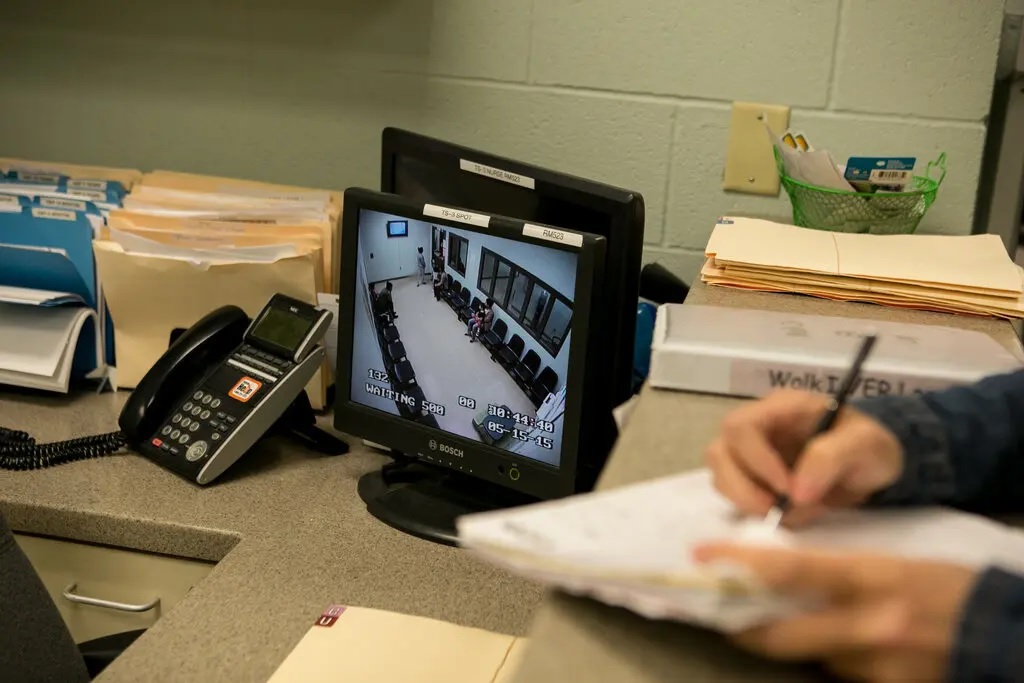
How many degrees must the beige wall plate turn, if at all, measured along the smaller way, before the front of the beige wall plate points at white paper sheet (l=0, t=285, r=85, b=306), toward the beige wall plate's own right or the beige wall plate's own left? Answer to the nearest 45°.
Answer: approximately 90° to the beige wall plate's own right

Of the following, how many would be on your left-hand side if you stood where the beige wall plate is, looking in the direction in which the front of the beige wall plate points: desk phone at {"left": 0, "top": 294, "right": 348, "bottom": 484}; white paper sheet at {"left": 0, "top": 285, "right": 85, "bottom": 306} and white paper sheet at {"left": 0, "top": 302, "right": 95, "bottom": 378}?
0

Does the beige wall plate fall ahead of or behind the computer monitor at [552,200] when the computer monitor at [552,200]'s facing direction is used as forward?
behind

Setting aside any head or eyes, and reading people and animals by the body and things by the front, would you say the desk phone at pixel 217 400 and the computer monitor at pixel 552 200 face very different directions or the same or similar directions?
same or similar directions

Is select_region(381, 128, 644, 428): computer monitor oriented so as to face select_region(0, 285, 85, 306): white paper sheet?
no

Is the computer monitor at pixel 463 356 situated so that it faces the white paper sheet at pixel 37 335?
no

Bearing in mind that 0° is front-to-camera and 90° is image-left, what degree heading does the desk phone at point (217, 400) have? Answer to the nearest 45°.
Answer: approximately 45°

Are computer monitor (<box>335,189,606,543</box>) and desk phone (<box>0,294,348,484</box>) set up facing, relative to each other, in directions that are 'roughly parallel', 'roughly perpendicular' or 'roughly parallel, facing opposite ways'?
roughly parallel

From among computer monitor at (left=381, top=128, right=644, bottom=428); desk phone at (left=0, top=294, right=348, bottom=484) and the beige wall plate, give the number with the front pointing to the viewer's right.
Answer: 0

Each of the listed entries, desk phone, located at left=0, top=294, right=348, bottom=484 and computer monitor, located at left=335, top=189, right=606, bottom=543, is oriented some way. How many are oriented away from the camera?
0

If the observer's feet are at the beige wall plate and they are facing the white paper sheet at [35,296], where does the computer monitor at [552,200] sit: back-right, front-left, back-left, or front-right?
front-left

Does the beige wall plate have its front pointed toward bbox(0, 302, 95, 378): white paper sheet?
no

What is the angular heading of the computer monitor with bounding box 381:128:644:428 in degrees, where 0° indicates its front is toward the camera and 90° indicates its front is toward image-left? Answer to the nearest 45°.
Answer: approximately 45°

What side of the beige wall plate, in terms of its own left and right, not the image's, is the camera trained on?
front
